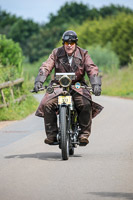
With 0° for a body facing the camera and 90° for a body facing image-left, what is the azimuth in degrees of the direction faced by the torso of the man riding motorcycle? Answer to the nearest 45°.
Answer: approximately 0°
